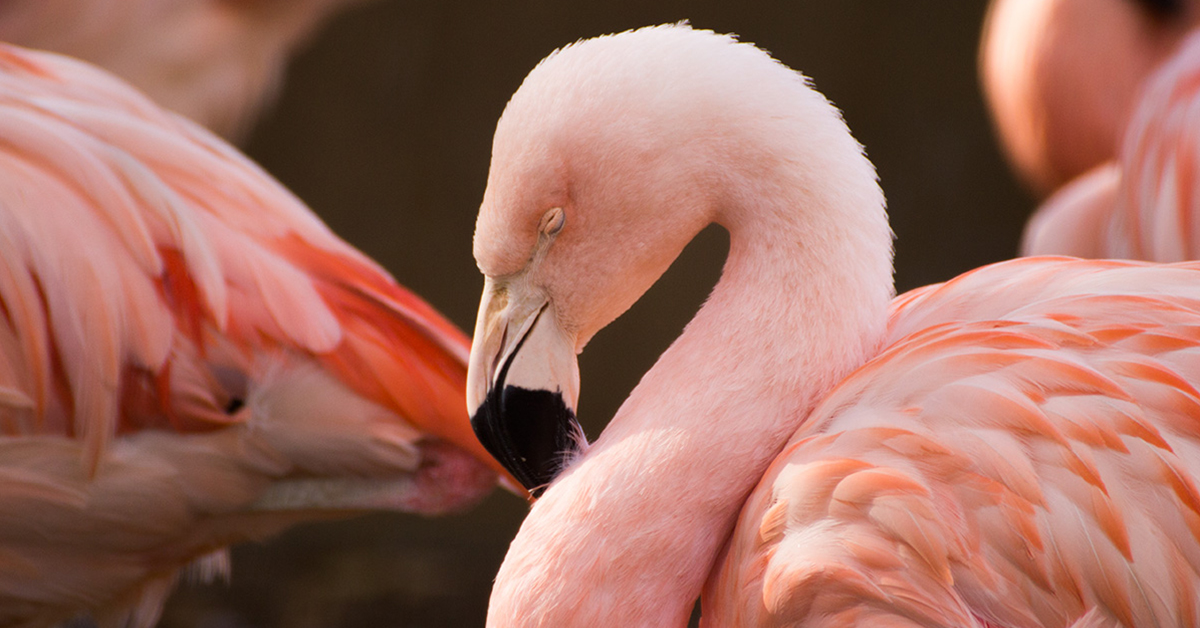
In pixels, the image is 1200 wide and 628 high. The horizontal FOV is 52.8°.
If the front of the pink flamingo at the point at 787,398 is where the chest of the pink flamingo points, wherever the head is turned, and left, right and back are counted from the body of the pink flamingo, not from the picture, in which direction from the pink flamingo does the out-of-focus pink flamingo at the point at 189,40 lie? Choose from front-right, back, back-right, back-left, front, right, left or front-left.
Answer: front-right

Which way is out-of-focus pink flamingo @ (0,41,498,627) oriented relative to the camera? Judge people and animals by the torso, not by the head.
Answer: to the viewer's left

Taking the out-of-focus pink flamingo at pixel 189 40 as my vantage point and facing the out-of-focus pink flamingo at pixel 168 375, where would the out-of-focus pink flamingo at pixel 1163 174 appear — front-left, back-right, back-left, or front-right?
front-left

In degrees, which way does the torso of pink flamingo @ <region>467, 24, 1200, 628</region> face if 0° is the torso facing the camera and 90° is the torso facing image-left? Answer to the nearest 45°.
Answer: approximately 90°

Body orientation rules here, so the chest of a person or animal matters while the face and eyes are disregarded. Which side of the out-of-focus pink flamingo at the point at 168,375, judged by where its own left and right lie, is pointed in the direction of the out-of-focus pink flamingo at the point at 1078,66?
back

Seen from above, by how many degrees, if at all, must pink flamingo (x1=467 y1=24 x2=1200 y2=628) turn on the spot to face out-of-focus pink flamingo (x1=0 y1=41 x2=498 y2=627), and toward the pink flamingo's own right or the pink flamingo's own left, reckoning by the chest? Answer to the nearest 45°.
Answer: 0° — it already faces it

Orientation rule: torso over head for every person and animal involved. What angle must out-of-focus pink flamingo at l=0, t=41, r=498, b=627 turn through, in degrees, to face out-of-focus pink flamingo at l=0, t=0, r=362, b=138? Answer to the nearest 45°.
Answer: approximately 90° to its right

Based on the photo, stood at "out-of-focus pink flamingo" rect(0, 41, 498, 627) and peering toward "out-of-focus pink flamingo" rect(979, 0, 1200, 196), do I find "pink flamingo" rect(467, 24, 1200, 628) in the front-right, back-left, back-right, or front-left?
front-right
